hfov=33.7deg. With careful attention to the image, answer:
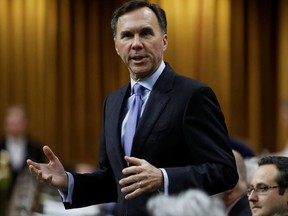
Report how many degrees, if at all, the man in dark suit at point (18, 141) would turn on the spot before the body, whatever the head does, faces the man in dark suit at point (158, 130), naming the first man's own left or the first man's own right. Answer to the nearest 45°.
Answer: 0° — they already face them

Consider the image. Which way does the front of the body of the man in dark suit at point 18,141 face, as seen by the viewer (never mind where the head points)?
toward the camera

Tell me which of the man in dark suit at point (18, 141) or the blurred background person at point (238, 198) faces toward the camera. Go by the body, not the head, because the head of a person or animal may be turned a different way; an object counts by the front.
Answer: the man in dark suit

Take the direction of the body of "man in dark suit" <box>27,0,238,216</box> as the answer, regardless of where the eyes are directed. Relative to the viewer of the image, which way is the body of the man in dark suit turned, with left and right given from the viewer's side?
facing the viewer and to the left of the viewer

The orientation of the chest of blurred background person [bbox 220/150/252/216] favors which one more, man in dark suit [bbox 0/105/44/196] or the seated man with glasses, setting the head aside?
the man in dark suit

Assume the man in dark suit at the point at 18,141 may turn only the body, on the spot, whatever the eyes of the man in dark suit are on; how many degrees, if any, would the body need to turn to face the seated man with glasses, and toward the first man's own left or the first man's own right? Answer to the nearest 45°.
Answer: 0° — they already face them
